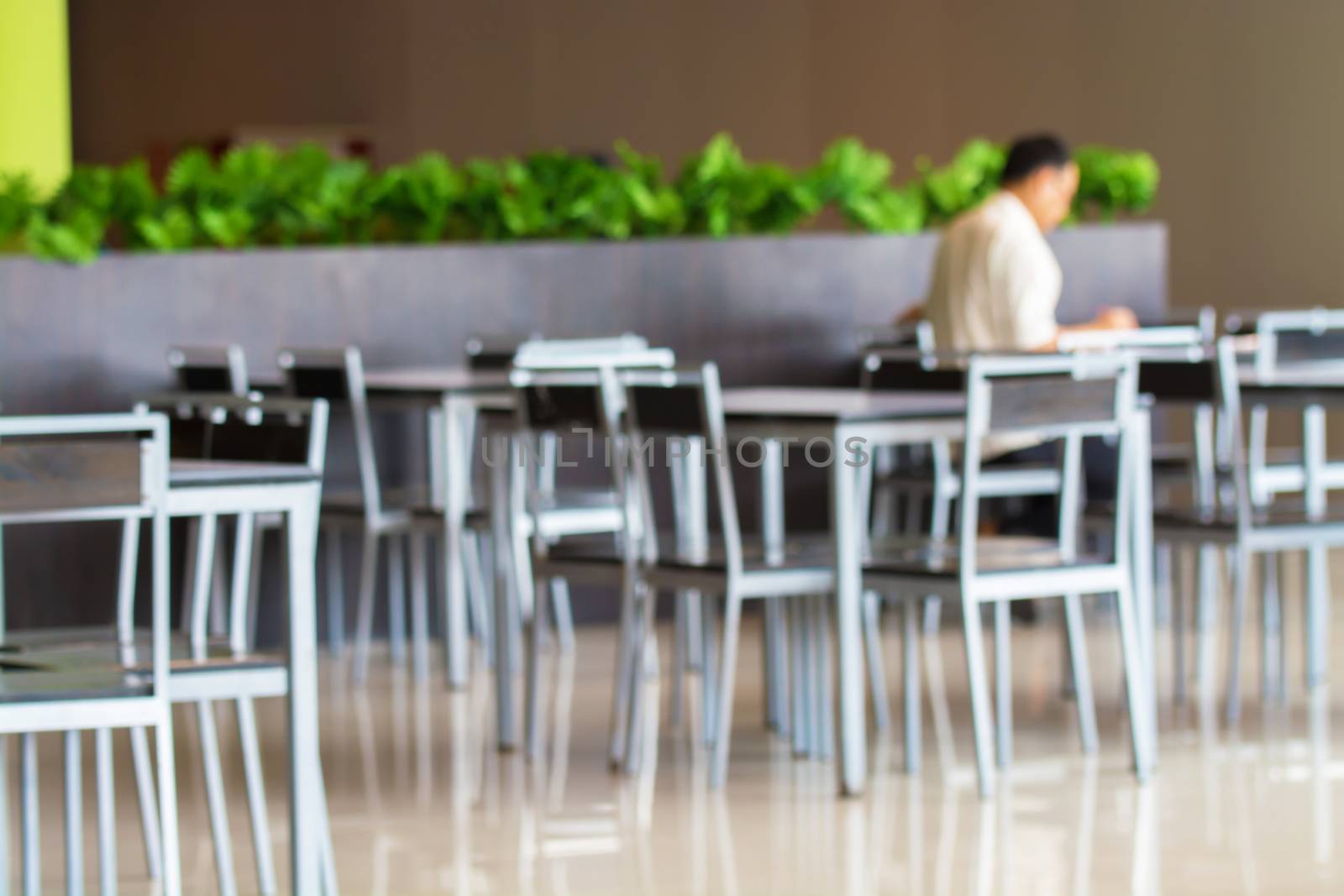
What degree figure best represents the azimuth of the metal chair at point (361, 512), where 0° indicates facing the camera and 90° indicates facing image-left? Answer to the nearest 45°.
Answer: approximately 225°

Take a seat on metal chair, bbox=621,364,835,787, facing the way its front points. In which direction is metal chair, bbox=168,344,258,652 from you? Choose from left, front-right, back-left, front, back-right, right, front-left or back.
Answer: left

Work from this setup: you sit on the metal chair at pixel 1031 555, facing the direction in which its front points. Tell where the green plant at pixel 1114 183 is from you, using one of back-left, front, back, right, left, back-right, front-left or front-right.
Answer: front-right

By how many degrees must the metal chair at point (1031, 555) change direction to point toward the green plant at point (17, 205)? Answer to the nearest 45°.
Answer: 0° — it already faces it

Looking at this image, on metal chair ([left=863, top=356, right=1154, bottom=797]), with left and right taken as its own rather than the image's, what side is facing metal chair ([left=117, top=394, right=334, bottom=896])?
left

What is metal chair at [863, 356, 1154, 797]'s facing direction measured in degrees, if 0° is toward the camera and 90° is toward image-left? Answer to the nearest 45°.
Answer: approximately 135°

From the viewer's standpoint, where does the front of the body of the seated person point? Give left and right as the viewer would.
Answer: facing away from the viewer and to the right of the viewer

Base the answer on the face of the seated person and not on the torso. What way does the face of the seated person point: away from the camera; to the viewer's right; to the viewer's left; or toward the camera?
to the viewer's right

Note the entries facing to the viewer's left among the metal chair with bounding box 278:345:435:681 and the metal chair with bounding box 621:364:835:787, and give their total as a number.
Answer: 0

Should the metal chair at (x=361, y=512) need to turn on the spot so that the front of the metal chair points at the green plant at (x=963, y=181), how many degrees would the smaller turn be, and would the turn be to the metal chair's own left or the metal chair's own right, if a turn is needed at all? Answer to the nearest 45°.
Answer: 0° — it already faces it

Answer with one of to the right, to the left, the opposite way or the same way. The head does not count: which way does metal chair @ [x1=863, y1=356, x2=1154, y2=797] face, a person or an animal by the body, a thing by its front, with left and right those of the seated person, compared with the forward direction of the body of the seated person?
to the left
